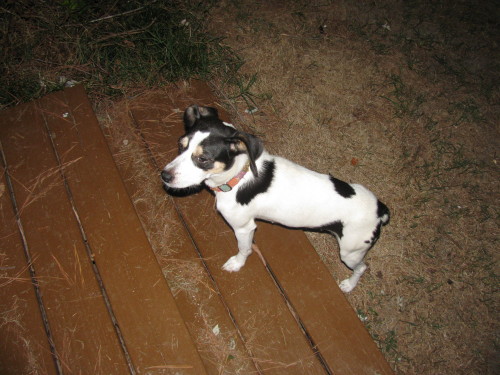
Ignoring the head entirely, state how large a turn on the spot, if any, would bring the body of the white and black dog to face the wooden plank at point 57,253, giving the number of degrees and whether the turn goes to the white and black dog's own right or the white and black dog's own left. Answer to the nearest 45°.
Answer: approximately 45° to the white and black dog's own left

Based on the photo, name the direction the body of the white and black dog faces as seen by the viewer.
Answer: to the viewer's left
